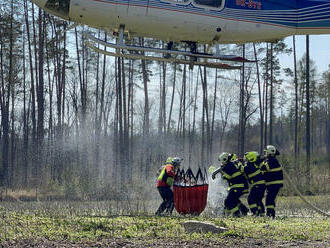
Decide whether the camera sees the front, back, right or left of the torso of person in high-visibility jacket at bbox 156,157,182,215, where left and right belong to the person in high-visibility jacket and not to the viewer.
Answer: right

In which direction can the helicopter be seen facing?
to the viewer's left

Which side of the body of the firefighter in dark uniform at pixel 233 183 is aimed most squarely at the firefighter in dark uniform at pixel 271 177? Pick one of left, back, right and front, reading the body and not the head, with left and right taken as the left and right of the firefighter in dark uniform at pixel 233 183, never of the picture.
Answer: back

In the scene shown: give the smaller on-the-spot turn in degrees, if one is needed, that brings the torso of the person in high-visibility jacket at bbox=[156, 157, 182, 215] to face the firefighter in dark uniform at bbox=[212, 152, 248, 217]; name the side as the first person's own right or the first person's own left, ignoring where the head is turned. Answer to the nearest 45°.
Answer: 0° — they already face them

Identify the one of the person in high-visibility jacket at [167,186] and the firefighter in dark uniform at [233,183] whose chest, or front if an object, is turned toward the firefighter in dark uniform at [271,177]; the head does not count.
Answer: the person in high-visibility jacket at [167,186]

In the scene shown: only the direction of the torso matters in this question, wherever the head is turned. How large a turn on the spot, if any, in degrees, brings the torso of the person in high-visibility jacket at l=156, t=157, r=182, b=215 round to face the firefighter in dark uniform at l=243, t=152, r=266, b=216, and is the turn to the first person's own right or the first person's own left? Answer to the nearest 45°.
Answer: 0° — they already face them

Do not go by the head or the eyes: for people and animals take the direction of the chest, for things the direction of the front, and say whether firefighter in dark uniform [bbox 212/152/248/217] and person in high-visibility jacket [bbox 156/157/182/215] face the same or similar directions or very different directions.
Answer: very different directions

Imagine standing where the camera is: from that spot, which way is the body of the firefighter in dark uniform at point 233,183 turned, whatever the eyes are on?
to the viewer's left

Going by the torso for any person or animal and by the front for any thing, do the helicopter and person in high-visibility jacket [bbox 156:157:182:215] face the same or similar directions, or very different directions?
very different directions
